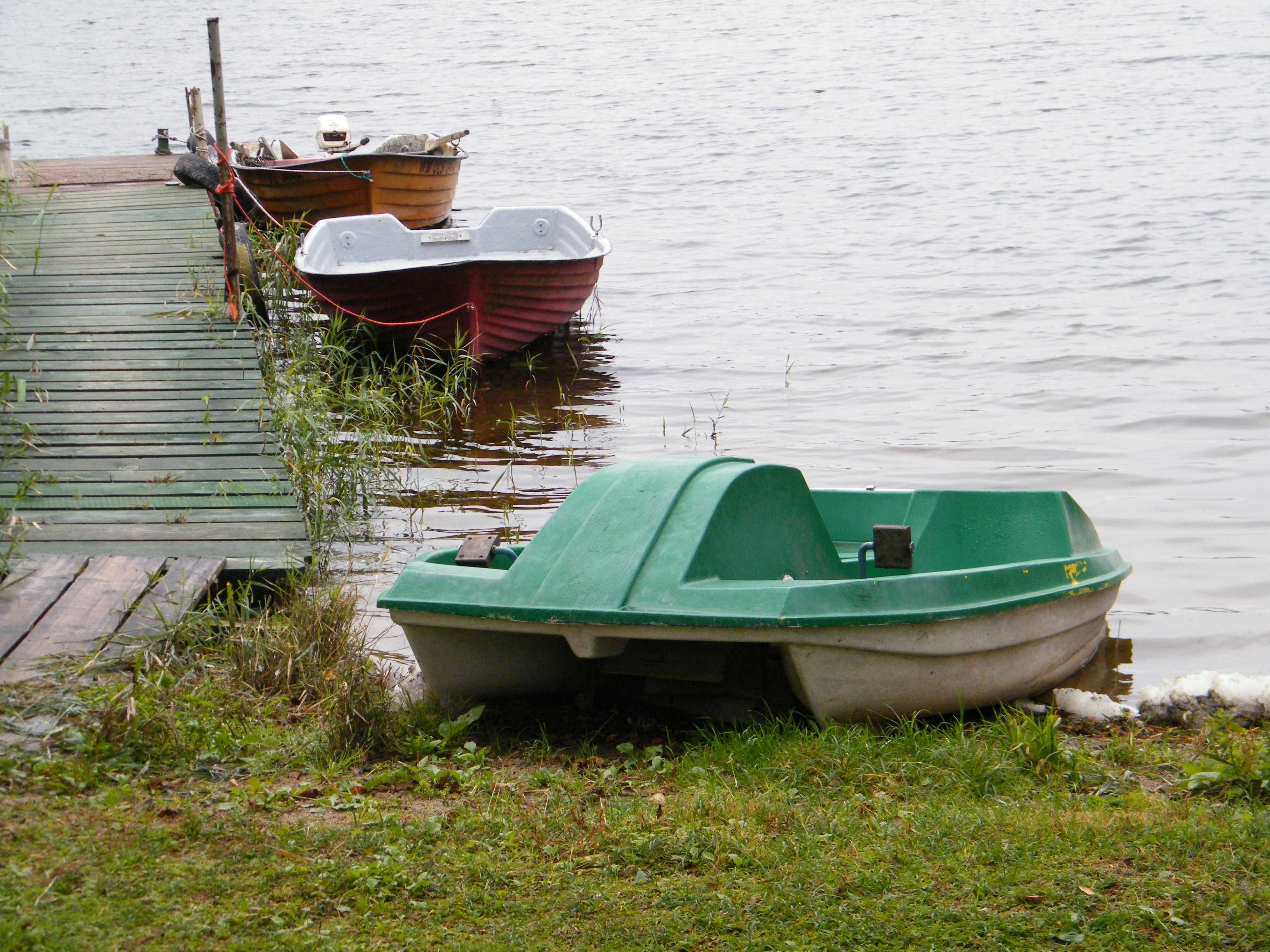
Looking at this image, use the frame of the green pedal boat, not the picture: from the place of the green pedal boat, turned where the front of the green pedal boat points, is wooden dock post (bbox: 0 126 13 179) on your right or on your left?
on your right

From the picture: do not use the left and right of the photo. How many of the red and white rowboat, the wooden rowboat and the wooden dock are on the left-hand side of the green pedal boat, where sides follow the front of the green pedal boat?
0

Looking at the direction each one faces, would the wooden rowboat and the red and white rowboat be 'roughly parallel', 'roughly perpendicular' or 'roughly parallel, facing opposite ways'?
roughly parallel

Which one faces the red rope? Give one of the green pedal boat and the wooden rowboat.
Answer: the wooden rowboat

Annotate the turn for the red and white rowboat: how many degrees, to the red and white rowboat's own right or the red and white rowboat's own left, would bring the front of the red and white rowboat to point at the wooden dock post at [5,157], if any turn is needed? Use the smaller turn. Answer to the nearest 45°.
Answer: approximately 135° to the red and white rowboat's own right

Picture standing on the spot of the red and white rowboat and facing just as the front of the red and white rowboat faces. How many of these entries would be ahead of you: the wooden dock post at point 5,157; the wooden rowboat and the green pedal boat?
1
